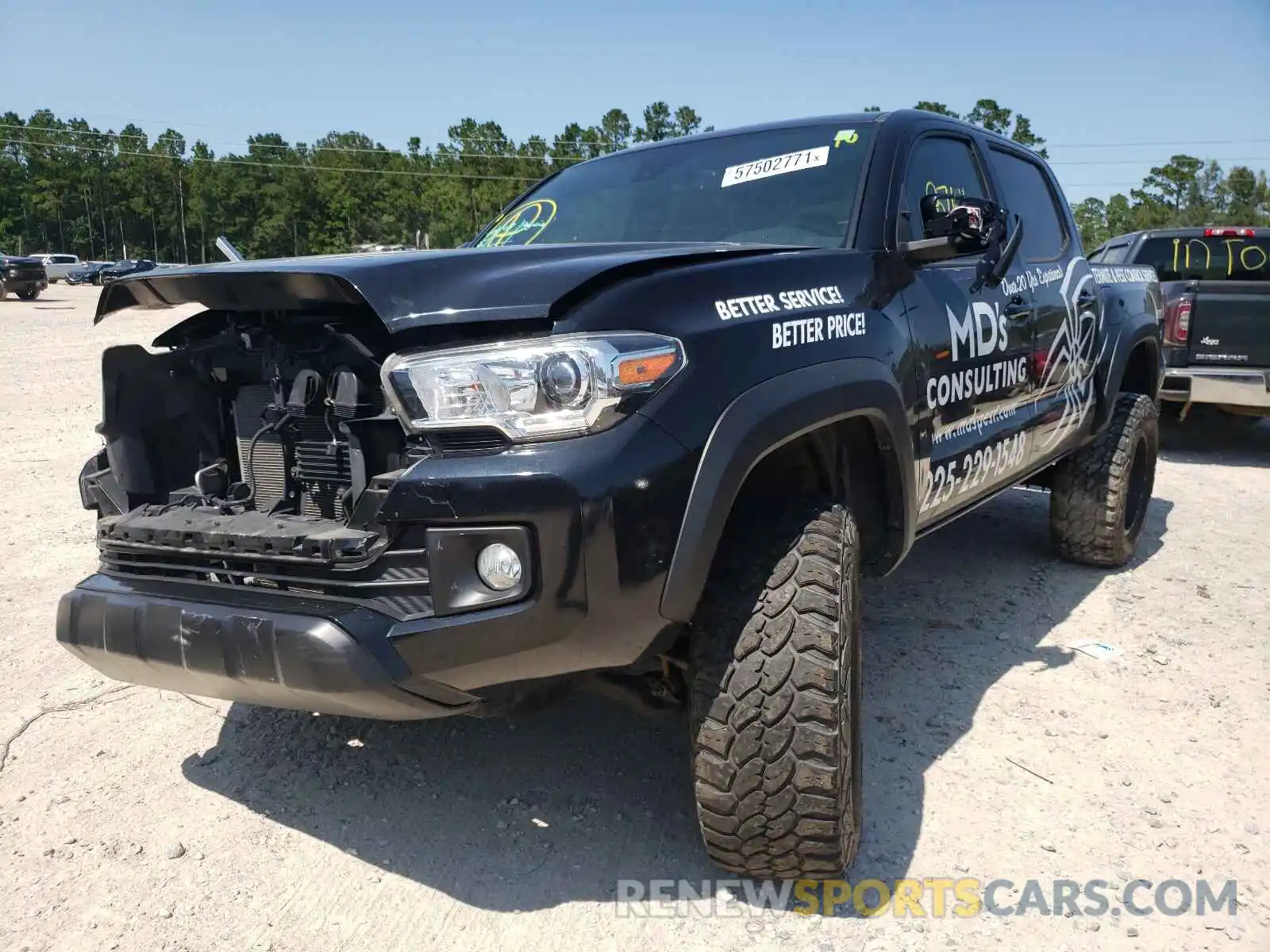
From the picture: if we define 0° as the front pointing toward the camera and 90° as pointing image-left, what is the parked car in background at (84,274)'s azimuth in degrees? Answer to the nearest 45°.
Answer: approximately 45°

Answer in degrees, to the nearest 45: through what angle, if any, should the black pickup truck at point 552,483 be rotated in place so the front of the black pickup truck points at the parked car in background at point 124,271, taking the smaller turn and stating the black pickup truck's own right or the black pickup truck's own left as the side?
approximately 90° to the black pickup truck's own right

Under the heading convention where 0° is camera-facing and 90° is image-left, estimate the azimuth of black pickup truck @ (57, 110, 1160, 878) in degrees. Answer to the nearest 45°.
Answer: approximately 45°

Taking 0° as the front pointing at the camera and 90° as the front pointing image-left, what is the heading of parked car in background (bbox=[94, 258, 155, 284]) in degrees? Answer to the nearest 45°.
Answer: approximately 45°

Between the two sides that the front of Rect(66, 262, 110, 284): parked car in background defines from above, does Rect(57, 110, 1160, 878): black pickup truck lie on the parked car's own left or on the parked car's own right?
on the parked car's own left

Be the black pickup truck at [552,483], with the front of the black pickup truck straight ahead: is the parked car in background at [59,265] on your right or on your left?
on your right

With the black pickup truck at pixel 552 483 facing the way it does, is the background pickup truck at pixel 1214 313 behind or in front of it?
behind
